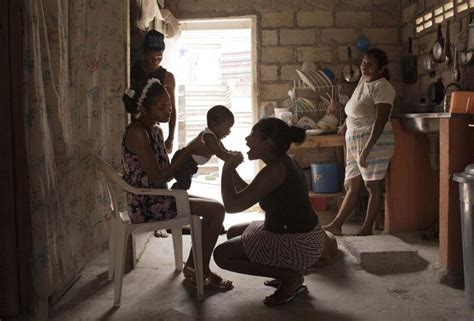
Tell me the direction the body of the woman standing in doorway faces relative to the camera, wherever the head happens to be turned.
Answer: toward the camera

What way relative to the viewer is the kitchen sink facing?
to the viewer's left

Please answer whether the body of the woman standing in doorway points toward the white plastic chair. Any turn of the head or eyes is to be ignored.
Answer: yes

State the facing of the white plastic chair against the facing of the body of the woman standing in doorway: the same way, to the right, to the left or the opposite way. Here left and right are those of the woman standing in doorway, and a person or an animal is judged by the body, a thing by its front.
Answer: to the left

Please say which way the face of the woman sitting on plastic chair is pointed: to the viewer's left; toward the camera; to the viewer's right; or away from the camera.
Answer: to the viewer's right

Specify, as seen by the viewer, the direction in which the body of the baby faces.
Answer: to the viewer's right

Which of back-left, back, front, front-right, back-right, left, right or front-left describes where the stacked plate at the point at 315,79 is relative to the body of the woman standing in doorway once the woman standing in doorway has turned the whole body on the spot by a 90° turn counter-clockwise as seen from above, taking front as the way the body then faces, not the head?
front-left

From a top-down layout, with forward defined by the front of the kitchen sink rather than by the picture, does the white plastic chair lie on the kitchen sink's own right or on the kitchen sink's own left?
on the kitchen sink's own left

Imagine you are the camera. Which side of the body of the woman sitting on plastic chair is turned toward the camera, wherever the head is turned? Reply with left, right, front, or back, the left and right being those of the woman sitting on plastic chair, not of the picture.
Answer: right

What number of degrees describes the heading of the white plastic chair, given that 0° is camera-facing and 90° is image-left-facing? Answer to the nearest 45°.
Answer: approximately 270°

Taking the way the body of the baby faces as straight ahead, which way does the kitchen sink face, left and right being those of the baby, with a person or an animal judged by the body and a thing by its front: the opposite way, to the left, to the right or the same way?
the opposite way

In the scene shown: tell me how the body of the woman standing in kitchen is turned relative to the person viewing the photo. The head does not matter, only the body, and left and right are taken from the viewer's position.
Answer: facing the viewer and to the left of the viewer

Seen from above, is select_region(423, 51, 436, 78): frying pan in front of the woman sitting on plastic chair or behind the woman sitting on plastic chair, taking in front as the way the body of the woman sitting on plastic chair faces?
in front

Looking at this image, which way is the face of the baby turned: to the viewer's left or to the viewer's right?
to the viewer's right

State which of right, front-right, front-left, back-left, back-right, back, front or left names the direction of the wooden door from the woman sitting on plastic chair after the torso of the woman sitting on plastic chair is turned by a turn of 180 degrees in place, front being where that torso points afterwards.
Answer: front-left

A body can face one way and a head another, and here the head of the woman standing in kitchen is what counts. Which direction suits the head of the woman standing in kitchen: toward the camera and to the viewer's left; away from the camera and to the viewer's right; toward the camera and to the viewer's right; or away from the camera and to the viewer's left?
toward the camera and to the viewer's left
